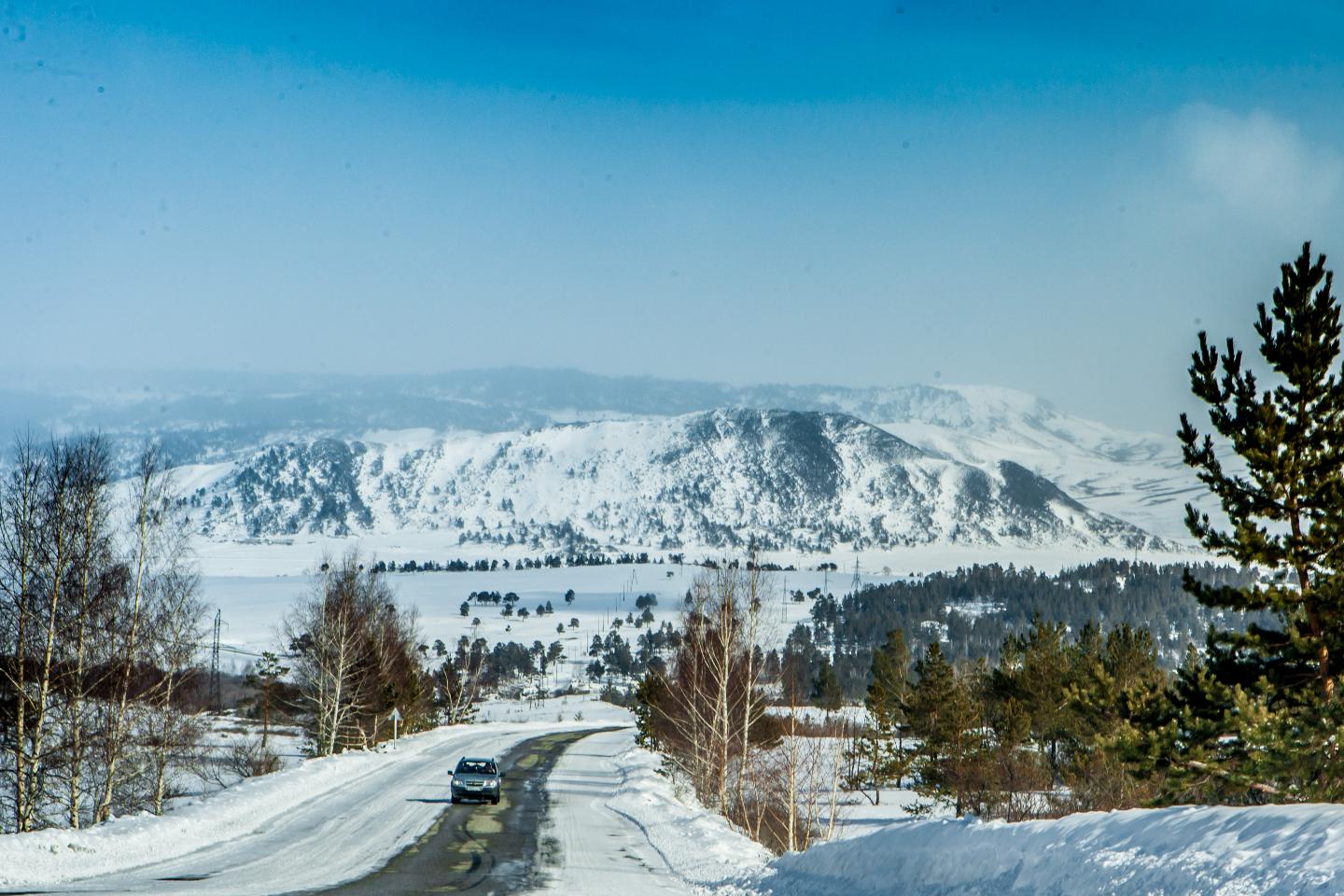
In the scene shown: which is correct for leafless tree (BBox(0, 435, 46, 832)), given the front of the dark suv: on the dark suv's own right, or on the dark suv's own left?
on the dark suv's own right

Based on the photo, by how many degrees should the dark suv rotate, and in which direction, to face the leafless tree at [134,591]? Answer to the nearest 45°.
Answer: approximately 90° to its right

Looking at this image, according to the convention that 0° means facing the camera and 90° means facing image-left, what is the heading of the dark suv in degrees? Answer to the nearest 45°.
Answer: approximately 0°

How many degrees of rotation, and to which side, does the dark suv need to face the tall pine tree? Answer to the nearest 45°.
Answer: approximately 45° to its left
